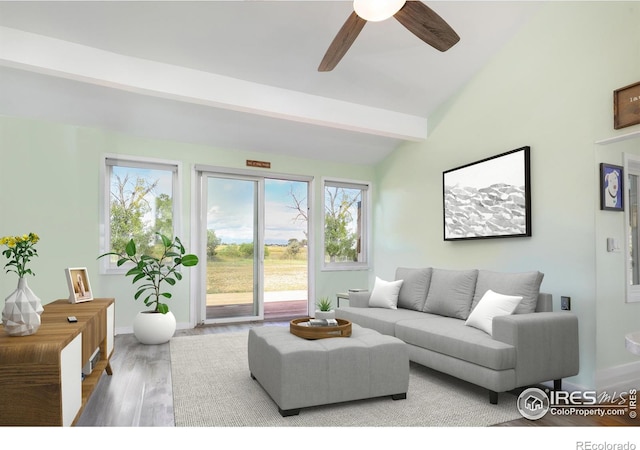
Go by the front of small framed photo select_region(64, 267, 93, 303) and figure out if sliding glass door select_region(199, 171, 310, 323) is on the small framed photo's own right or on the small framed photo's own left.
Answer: on the small framed photo's own left

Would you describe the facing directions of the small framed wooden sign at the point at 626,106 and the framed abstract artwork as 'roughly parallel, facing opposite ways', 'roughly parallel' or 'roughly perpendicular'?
roughly parallel

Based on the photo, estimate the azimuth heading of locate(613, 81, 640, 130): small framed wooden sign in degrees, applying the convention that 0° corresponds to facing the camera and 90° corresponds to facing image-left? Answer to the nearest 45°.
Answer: approximately 45°

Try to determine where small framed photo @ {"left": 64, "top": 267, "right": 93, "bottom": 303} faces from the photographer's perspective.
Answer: facing the viewer and to the right of the viewer

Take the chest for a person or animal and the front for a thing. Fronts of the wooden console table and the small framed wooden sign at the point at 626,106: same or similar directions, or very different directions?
very different directions

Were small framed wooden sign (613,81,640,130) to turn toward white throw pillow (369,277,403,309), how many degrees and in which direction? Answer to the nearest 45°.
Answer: approximately 45° to its right

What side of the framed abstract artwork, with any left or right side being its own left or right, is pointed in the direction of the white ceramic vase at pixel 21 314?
front

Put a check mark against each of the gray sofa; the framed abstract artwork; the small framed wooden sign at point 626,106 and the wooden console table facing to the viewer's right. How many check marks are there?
1

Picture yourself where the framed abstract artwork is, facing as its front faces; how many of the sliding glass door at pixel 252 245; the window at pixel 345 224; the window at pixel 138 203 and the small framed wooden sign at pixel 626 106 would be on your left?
1

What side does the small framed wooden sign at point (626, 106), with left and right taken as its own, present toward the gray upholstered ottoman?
front

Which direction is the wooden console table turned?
to the viewer's right

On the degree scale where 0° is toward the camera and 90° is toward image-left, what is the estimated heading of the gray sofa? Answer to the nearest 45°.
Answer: approximately 45°

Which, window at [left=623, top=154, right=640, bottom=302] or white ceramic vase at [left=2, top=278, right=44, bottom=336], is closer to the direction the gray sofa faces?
the white ceramic vase

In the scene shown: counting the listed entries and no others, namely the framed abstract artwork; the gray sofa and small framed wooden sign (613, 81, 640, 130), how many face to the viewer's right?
0

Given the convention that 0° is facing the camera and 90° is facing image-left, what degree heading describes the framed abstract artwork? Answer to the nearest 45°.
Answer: approximately 45°

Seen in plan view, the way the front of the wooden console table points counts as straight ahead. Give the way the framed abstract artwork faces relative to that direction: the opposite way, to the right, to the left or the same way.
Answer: the opposite way
